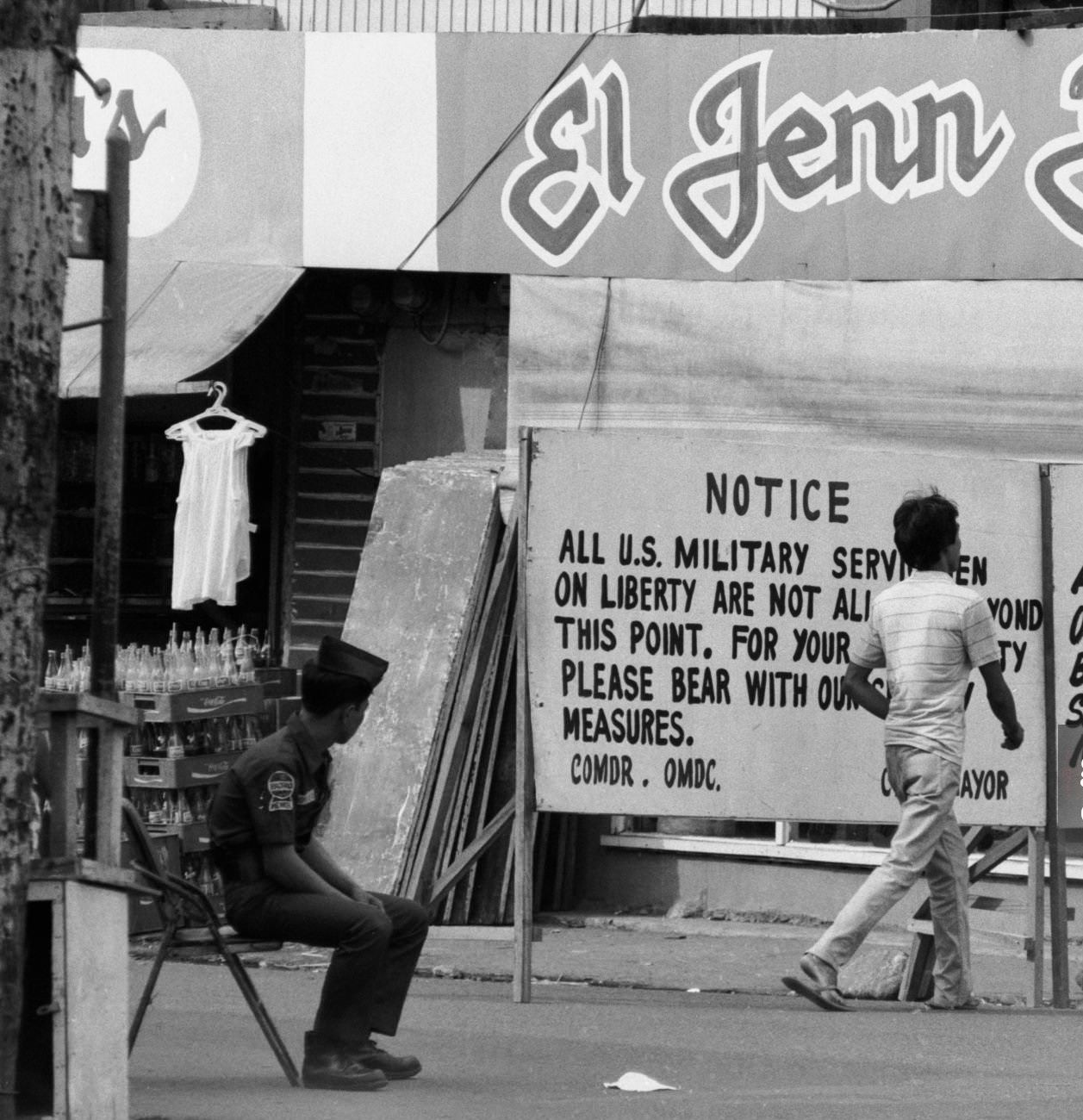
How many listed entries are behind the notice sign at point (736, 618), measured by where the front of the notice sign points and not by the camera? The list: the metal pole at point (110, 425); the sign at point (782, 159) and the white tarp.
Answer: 2

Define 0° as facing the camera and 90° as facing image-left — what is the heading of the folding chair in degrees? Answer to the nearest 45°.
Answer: approximately 270°

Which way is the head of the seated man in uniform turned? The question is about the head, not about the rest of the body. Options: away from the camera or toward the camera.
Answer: away from the camera

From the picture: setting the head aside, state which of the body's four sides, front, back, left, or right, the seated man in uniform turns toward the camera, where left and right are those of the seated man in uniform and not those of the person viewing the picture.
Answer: right

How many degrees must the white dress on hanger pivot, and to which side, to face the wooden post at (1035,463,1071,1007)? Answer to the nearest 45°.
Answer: approximately 45° to its left

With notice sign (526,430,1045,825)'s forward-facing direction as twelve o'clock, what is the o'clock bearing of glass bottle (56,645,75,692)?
The glass bottle is roughly at 4 o'clock from the notice sign.

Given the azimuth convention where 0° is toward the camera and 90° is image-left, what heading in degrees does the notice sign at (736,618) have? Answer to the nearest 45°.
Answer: approximately 0°

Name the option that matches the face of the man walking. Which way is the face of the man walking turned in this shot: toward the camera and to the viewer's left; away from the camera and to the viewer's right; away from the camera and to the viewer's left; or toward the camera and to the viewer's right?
away from the camera and to the viewer's right

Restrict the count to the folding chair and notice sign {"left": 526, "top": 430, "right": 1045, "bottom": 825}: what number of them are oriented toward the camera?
1

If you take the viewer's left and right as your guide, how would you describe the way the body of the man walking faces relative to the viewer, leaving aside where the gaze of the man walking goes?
facing away from the viewer and to the right of the viewer

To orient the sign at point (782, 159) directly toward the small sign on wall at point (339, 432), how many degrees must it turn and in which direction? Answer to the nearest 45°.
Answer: approximately 135° to its right
